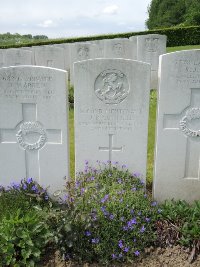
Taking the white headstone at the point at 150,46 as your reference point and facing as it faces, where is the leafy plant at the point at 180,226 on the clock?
The leafy plant is roughly at 12 o'clock from the white headstone.

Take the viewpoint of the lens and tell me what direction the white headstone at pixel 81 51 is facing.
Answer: facing the viewer

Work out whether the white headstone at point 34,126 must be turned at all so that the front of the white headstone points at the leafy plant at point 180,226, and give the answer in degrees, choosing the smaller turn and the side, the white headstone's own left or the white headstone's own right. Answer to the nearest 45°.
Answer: approximately 45° to the white headstone's own left

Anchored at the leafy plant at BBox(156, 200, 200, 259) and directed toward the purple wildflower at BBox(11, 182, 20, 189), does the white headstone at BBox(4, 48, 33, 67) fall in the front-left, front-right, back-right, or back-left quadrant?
front-right

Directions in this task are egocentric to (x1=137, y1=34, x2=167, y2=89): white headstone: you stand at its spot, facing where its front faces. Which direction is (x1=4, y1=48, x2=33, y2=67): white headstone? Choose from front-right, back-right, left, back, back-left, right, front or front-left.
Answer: right

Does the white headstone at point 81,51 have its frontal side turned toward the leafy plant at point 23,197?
yes

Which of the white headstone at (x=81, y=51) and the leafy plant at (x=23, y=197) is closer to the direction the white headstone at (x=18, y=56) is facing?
the leafy plant

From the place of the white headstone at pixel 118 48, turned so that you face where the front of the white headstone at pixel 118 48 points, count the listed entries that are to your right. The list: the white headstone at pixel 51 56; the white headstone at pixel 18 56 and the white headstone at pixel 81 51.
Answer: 3

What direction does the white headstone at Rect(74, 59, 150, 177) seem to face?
toward the camera

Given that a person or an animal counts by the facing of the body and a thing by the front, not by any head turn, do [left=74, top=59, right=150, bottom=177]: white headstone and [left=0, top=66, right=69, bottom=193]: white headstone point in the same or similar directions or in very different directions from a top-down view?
same or similar directions

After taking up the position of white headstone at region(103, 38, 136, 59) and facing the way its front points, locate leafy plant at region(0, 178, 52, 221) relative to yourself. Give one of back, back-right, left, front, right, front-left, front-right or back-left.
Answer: front

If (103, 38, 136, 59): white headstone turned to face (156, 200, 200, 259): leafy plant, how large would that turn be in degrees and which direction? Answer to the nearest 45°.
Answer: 0° — it already faces it

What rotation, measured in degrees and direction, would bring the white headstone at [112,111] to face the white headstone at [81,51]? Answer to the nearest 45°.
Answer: approximately 180°

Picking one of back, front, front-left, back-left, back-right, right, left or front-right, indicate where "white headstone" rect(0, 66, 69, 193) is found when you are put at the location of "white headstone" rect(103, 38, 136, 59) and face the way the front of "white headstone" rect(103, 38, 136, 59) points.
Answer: front

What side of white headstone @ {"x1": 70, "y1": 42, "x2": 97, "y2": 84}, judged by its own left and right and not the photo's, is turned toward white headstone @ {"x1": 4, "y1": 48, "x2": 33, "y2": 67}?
right

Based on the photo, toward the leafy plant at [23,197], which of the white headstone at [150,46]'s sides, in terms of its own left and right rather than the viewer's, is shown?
front
